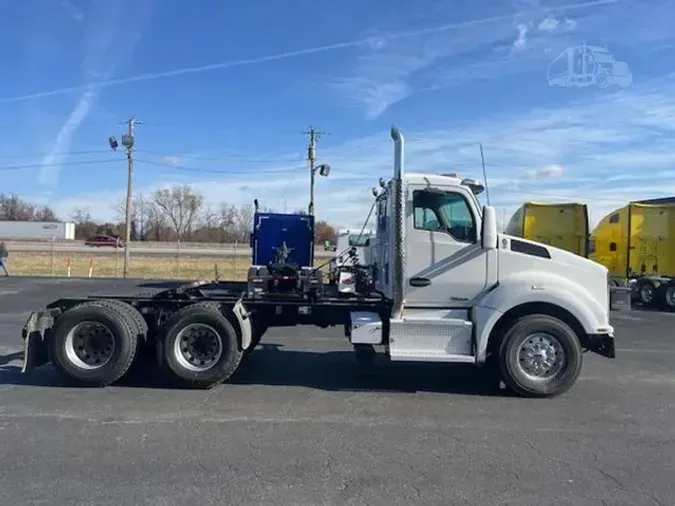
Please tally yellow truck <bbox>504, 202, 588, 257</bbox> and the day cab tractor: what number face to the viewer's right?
1

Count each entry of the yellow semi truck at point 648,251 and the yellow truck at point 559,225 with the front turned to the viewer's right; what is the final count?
0

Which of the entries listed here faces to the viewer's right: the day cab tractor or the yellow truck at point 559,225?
the day cab tractor

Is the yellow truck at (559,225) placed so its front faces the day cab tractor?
no

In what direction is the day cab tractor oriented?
to the viewer's right

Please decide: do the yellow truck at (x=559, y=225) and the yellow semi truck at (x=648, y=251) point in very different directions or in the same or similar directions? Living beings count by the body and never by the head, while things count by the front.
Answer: same or similar directions

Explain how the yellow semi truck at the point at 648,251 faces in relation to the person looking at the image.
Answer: facing away from the viewer and to the left of the viewer

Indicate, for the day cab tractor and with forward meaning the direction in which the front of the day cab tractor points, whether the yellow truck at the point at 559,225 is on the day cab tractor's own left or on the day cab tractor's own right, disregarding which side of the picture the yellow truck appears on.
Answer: on the day cab tractor's own left

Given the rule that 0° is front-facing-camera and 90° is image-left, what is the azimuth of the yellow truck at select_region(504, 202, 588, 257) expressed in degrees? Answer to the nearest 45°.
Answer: approximately 135°

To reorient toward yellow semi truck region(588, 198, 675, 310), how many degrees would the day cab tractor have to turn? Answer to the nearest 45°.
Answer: approximately 45° to its left

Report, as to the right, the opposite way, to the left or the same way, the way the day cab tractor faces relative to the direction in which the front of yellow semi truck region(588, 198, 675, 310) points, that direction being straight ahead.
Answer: to the right

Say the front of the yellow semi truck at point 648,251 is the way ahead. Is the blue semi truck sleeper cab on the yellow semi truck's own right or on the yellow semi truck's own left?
on the yellow semi truck's own left

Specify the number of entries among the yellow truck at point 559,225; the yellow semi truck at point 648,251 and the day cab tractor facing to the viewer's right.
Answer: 1

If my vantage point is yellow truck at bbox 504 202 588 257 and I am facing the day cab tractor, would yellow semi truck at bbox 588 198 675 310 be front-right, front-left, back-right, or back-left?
back-left

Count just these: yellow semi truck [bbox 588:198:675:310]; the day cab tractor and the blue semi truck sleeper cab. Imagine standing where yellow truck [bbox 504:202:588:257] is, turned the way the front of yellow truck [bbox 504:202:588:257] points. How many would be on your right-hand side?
1
